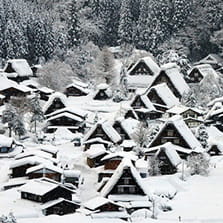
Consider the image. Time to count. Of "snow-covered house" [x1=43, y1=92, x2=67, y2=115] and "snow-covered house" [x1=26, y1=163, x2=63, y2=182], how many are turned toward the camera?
2

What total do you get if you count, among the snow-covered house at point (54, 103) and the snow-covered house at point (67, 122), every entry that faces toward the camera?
2

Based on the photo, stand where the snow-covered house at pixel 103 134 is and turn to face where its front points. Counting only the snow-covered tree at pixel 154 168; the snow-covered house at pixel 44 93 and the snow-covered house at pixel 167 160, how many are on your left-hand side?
2

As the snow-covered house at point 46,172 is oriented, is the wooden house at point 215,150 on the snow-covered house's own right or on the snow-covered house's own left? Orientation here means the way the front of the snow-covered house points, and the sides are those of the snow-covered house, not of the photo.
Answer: on the snow-covered house's own left

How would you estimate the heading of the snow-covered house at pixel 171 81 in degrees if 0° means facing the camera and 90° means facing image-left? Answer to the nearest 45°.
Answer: approximately 45°

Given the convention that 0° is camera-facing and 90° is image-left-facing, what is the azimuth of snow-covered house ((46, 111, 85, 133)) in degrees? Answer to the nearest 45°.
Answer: approximately 0°
